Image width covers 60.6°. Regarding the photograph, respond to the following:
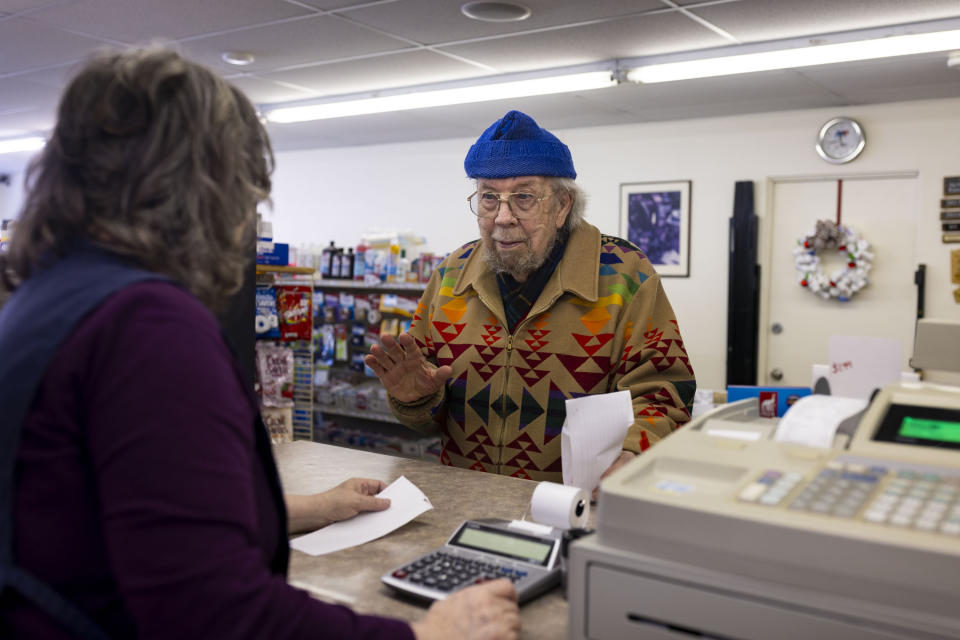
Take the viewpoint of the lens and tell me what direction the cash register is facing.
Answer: facing the viewer and to the left of the viewer

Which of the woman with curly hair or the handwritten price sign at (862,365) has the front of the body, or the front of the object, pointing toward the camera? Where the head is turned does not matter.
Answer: the handwritten price sign

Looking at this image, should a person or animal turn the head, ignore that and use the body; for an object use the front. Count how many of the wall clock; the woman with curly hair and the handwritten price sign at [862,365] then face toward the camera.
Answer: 2

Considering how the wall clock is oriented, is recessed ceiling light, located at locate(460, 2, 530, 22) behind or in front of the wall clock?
in front

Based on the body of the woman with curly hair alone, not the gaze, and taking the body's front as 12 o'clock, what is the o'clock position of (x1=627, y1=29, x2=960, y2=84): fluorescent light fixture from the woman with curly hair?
The fluorescent light fixture is roughly at 12 o'clock from the woman with curly hair.

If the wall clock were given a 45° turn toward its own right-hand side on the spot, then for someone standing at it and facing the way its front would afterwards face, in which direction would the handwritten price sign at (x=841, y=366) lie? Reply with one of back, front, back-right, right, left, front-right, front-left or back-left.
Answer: front-left

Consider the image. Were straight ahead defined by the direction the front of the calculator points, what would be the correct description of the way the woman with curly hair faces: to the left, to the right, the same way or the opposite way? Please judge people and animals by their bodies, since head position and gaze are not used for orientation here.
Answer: the opposite way

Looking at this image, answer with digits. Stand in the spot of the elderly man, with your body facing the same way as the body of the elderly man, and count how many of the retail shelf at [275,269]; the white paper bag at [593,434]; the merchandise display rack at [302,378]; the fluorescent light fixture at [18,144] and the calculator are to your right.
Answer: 3

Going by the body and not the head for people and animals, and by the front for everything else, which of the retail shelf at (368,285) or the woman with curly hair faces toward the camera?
the retail shelf

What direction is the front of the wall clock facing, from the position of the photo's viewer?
facing the viewer

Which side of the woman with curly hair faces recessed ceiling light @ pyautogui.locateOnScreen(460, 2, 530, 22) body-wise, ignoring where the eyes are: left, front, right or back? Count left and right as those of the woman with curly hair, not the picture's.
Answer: front

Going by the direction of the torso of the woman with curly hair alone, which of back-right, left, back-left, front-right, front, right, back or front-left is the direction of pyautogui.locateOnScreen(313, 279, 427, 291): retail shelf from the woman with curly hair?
front-left

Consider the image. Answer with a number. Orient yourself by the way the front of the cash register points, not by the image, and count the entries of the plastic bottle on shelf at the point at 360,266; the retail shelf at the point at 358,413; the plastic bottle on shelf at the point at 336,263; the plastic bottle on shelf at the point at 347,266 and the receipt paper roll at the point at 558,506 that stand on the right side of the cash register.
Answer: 5

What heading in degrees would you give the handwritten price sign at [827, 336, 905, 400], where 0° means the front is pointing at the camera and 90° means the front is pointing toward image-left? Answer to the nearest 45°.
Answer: approximately 0°

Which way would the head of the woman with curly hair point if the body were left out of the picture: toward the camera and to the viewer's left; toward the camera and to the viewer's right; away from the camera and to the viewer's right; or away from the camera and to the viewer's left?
away from the camera and to the viewer's right

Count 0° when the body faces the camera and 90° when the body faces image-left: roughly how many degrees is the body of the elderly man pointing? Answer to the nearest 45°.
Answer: approximately 45°

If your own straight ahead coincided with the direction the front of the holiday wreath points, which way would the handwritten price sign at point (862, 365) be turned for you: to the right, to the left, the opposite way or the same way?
the same way

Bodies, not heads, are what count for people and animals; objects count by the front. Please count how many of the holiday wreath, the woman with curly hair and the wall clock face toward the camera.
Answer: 2

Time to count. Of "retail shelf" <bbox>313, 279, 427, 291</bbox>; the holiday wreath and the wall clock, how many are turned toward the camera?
3

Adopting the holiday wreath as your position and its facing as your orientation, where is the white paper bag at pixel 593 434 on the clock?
The white paper bag is roughly at 12 o'clock from the holiday wreath.
